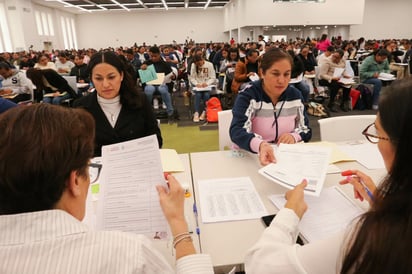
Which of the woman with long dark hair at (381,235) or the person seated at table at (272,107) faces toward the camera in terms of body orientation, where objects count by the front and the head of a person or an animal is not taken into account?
the person seated at table

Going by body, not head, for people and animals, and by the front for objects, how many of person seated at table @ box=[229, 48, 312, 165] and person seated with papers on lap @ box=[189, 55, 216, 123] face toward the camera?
2

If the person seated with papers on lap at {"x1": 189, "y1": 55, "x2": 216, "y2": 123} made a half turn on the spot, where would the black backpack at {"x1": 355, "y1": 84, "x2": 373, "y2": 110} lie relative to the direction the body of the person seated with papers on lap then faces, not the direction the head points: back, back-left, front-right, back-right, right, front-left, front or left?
right

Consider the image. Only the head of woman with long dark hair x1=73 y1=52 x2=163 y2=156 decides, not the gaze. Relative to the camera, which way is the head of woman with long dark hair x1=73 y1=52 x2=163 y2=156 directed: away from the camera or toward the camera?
toward the camera

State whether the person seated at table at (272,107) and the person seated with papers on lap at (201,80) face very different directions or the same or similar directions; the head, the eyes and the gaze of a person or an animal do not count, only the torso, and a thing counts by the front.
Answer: same or similar directions

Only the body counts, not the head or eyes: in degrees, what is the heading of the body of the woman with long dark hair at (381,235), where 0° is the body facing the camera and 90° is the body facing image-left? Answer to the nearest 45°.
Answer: approximately 135°

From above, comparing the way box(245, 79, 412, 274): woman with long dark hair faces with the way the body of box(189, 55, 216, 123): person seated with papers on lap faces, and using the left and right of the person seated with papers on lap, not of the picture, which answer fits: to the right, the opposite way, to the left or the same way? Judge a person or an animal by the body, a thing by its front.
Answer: the opposite way

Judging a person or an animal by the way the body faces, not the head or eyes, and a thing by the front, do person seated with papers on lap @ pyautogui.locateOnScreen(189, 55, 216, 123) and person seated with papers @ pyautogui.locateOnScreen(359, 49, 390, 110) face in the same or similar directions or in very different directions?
same or similar directions

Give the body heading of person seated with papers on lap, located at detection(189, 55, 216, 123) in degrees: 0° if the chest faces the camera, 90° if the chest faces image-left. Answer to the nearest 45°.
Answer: approximately 0°

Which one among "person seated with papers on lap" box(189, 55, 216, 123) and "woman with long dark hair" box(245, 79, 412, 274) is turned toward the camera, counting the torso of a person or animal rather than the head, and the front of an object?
the person seated with papers on lap

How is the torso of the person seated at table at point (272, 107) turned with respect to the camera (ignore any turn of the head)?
toward the camera

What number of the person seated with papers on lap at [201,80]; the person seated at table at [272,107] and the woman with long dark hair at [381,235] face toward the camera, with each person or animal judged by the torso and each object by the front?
2

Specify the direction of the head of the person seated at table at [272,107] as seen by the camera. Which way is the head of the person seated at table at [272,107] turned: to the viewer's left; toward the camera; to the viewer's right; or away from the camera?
toward the camera

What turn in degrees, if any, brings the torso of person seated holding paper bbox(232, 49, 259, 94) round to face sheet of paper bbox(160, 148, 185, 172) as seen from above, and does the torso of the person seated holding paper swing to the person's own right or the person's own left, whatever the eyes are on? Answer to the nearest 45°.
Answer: approximately 45° to the person's own right

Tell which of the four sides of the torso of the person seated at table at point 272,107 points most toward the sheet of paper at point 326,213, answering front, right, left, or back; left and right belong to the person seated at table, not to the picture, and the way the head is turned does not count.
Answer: front

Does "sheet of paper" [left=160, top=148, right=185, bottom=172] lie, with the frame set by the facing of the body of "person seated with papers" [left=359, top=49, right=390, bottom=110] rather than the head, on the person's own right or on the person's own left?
on the person's own right

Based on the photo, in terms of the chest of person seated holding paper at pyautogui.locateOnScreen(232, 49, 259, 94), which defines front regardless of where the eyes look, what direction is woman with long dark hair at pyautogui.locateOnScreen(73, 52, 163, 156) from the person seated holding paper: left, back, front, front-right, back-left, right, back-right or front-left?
front-right
